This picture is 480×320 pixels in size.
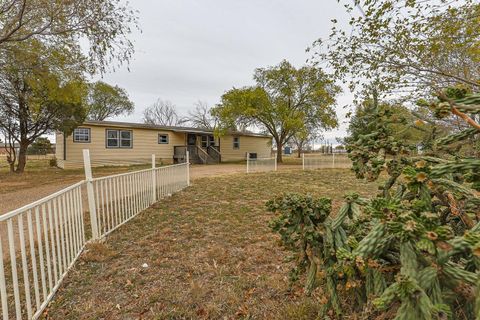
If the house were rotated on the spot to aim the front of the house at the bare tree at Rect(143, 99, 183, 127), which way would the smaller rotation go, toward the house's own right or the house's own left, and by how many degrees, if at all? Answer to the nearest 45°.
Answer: approximately 135° to the house's own left

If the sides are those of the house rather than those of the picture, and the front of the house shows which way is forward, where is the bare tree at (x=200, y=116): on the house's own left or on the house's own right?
on the house's own left

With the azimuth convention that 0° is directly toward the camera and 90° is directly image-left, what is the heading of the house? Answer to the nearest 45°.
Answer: approximately 315°

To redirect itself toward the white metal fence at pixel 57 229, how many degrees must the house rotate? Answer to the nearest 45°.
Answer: approximately 45° to its right

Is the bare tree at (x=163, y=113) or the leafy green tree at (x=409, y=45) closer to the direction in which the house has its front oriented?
the leafy green tree

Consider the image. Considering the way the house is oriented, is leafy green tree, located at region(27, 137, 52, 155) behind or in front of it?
behind
